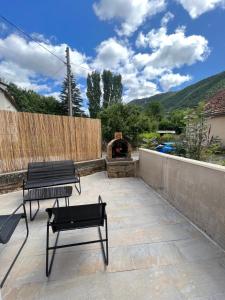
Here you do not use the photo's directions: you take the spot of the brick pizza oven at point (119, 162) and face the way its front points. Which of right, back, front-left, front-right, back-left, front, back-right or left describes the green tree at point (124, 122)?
back

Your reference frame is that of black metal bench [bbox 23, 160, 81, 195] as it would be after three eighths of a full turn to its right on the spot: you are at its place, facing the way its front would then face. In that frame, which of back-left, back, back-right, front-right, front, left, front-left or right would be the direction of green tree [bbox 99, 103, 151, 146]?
right

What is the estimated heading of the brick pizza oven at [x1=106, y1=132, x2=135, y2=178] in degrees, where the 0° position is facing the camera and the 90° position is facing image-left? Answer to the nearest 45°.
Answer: approximately 0°

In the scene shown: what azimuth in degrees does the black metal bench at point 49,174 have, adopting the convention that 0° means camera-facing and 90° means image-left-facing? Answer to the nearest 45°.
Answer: approximately 0°

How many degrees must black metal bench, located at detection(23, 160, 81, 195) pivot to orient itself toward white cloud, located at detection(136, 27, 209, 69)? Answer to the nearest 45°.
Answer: approximately 135° to its left

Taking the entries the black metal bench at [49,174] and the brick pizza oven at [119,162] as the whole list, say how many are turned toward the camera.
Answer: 2

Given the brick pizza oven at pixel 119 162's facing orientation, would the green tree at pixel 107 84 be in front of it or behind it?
behind

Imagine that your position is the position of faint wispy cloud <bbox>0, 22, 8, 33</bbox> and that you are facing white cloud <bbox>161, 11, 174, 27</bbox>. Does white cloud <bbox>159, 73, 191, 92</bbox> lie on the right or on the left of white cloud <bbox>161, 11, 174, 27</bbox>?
left
